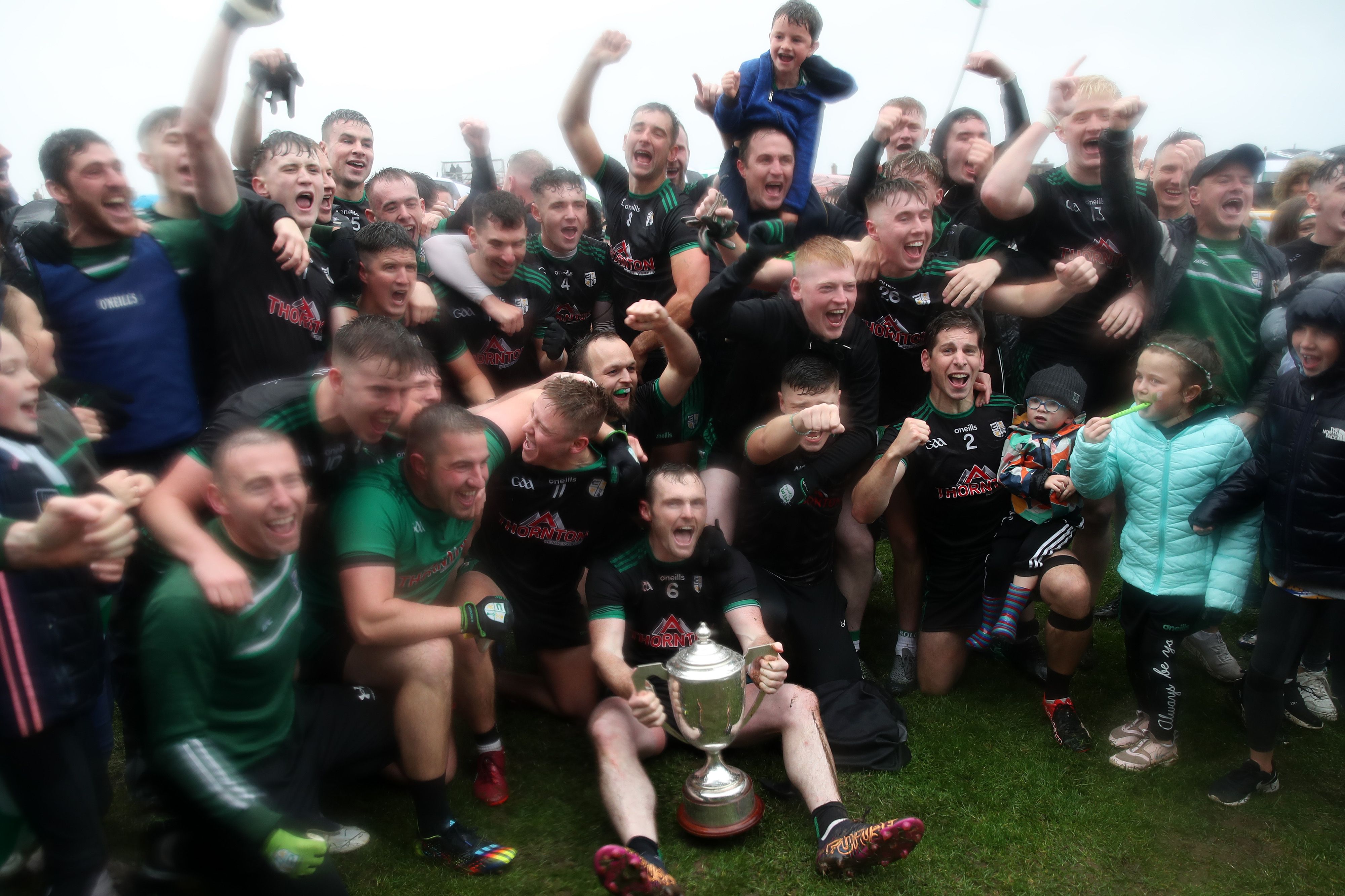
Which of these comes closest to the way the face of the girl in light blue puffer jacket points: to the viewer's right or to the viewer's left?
to the viewer's left

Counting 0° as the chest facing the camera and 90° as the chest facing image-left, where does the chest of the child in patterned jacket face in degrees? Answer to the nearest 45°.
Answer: approximately 45°
